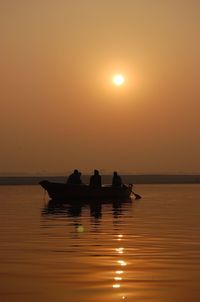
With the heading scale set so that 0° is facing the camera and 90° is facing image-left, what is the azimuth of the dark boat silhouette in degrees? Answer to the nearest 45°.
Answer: approximately 90°
